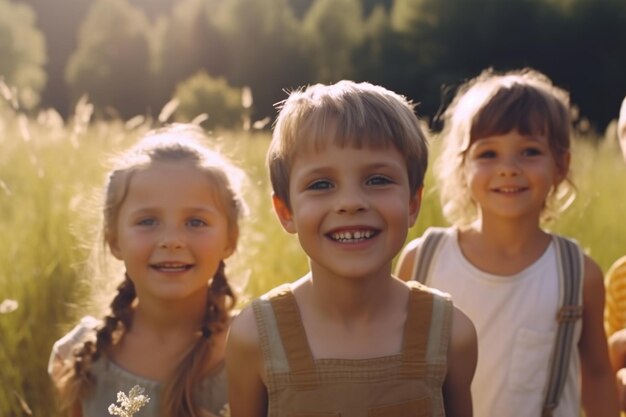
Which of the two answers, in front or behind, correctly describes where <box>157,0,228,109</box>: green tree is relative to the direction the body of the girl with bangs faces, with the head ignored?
behind

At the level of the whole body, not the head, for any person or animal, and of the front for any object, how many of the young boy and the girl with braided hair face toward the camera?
2

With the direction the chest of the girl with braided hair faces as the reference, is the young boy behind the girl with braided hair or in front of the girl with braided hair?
in front

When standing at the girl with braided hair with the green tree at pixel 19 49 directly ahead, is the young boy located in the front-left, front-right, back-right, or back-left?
back-right

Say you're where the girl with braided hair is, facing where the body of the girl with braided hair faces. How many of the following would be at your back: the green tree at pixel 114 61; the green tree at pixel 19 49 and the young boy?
2

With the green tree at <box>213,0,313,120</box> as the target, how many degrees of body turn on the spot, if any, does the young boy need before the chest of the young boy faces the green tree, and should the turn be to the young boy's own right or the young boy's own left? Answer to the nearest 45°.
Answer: approximately 180°

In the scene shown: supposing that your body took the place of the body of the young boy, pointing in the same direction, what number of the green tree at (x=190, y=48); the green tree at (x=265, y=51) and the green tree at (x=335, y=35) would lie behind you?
3

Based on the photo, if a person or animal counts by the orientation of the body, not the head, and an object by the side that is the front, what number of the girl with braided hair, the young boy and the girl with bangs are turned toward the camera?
3

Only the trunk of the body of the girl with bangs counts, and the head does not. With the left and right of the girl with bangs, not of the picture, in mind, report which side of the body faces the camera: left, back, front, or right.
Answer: front

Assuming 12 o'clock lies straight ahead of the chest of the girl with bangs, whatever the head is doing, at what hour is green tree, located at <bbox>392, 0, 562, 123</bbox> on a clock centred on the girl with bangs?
The green tree is roughly at 6 o'clock from the girl with bangs.
